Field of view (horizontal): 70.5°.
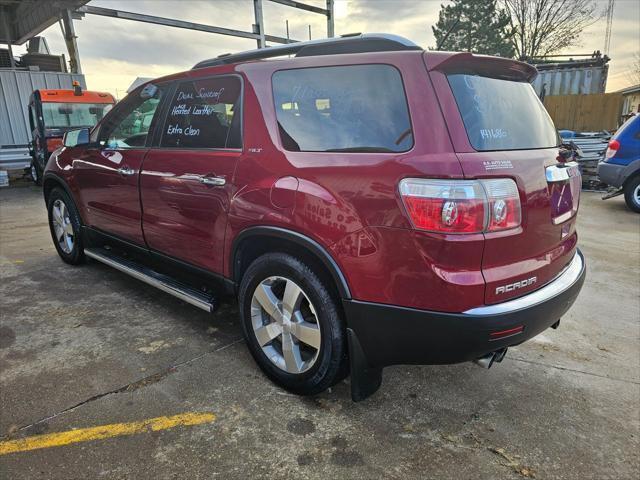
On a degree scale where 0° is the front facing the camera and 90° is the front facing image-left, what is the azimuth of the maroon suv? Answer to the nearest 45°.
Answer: approximately 135°

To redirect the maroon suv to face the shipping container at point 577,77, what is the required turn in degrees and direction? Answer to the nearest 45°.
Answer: approximately 90° to its right

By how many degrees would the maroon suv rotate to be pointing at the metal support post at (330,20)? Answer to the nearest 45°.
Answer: approximately 45° to its right

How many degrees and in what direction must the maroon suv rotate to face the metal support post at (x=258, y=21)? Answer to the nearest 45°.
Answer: approximately 45° to its right

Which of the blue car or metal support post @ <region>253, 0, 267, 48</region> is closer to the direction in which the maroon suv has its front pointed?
the metal support post

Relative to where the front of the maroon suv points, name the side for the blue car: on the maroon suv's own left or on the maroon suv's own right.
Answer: on the maroon suv's own right

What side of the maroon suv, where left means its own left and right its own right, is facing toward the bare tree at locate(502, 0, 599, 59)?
right

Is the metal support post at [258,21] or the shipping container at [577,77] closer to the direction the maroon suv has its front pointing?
the metal support post
